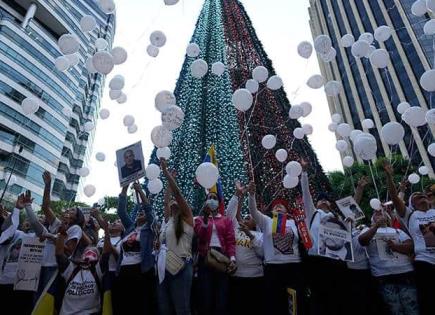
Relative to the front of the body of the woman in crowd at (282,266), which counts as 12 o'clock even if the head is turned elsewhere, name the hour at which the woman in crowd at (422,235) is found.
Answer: the woman in crowd at (422,235) is roughly at 9 o'clock from the woman in crowd at (282,266).

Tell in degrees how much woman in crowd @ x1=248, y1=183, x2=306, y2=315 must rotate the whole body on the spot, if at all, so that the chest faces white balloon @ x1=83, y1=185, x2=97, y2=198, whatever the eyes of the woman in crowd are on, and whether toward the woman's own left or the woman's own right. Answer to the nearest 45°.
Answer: approximately 135° to the woman's own right
